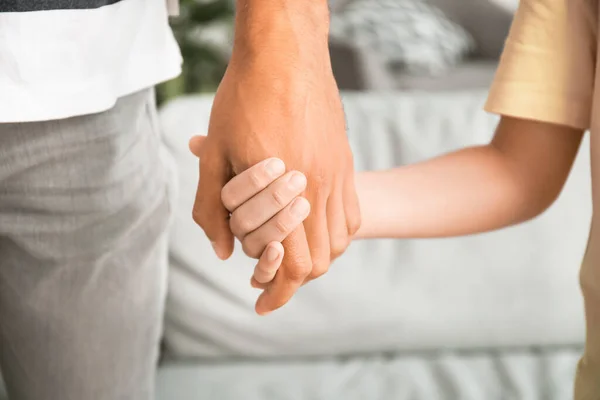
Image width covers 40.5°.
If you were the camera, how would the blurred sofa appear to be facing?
facing the viewer

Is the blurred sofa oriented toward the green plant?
no
